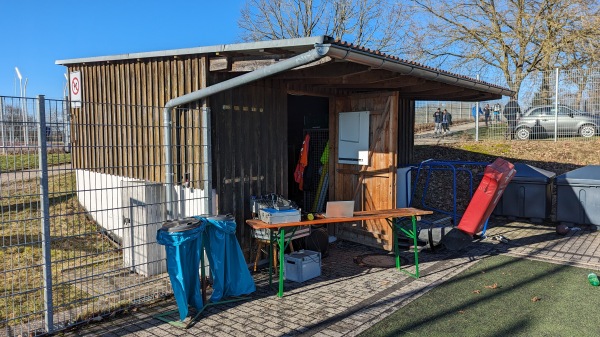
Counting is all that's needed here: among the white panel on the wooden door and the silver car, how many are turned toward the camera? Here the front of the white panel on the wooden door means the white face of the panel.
1

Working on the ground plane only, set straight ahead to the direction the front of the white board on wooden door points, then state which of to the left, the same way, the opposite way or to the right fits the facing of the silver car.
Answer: to the left

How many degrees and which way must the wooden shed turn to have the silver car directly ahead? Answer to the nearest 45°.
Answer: approximately 90° to its left

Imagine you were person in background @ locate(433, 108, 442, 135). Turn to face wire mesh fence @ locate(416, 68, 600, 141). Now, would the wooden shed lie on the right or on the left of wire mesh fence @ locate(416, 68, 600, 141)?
right

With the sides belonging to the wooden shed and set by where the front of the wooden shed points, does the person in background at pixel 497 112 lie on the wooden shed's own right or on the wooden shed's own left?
on the wooden shed's own left

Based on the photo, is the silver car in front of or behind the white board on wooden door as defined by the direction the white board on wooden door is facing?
behind

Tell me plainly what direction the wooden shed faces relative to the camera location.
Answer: facing the viewer and to the right of the viewer

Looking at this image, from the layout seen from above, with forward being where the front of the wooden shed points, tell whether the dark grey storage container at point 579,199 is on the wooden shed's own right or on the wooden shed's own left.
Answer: on the wooden shed's own left

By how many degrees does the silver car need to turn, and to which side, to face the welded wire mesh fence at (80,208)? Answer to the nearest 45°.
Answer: approximately 90° to its right

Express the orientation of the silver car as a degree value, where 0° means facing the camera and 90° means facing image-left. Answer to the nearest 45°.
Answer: approximately 270°

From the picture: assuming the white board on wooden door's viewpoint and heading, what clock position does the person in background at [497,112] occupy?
The person in background is roughly at 7 o'clock from the white board on wooden door.

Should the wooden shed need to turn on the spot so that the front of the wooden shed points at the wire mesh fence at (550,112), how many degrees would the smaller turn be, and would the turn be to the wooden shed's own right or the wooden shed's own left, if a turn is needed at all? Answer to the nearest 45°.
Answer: approximately 90° to the wooden shed's own left

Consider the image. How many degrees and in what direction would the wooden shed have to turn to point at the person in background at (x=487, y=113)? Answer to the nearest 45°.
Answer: approximately 90° to its left

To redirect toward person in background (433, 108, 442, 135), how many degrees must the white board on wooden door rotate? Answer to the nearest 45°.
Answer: approximately 180°
